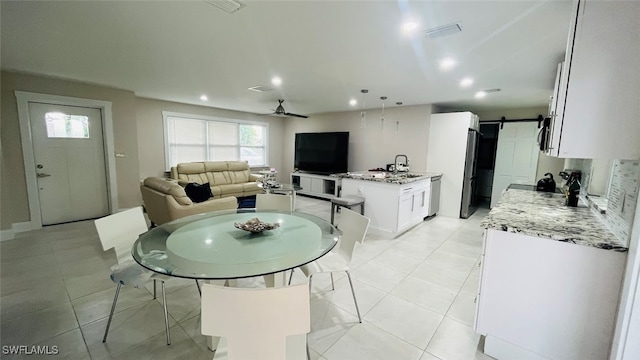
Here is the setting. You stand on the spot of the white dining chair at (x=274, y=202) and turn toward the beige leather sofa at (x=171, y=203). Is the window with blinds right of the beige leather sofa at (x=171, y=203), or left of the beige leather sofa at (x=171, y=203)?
right

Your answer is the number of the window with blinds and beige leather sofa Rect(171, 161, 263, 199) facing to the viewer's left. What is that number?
0

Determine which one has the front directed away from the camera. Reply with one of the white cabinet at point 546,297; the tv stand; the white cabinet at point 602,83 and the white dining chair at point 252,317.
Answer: the white dining chair

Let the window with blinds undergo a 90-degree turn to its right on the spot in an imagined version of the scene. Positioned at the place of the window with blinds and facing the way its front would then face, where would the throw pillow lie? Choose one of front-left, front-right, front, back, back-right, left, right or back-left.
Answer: front-left

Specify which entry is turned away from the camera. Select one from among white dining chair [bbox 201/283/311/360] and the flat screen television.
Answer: the white dining chair

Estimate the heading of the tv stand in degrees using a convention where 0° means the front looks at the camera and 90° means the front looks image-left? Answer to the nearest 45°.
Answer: approximately 45°

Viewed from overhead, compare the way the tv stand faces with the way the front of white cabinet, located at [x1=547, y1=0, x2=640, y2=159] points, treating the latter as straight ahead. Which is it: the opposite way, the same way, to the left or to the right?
to the left

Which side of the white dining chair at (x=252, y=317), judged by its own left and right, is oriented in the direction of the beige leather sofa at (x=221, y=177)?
front

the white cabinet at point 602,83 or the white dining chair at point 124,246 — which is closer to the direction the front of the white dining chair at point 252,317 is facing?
the white dining chair

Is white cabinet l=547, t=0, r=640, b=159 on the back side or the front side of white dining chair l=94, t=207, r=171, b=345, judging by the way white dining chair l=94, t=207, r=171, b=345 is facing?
on the front side

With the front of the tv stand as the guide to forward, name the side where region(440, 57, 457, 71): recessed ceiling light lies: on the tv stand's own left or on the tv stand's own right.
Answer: on the tv stand's own left

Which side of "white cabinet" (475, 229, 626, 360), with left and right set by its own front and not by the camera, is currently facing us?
left

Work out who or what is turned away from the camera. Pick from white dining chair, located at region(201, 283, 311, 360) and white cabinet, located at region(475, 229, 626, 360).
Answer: the white dining chair

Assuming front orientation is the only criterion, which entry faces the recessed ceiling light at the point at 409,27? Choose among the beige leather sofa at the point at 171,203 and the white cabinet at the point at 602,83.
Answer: the white cabinet

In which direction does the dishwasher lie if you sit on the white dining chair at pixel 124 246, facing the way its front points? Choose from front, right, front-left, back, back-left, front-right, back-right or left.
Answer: front-left
